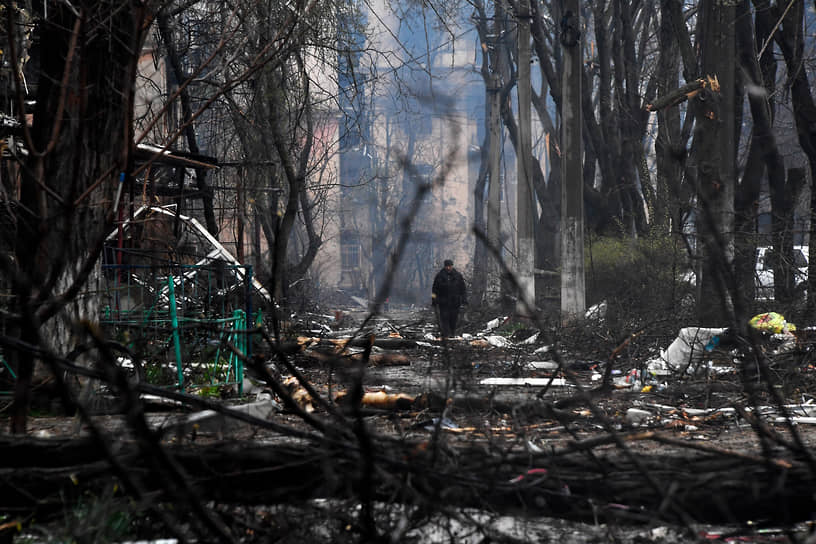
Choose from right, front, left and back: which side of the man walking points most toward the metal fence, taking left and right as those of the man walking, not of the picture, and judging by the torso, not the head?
front

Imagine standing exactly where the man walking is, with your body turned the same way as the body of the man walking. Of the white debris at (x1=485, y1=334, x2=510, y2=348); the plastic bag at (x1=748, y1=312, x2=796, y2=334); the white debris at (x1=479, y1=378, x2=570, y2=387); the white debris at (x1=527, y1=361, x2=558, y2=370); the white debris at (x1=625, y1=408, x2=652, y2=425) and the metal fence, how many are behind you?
0

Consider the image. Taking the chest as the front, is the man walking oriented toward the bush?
no

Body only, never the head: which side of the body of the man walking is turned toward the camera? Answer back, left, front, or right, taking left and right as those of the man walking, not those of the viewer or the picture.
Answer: front

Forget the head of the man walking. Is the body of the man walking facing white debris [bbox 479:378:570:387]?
yes

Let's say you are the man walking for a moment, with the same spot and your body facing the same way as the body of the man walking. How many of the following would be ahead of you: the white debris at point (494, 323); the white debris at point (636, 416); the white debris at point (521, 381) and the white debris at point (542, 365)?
3

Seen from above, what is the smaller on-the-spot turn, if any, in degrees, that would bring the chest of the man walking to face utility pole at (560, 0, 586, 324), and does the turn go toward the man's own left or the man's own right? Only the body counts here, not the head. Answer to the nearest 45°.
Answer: approximately 90° to the man's own left

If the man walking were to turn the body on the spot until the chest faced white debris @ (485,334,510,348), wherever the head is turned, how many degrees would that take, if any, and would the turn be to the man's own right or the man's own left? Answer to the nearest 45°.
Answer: approximately 45° to the man's own left

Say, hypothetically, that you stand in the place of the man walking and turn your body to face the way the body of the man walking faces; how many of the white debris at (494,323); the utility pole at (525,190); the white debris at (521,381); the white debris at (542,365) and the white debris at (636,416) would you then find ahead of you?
3

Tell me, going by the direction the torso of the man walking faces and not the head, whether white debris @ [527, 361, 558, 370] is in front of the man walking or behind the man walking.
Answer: in front

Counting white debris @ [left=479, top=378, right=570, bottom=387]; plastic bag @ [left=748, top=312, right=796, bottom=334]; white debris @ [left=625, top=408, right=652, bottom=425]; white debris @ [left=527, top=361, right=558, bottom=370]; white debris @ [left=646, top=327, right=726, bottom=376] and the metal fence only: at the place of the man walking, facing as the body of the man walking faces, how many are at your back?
0

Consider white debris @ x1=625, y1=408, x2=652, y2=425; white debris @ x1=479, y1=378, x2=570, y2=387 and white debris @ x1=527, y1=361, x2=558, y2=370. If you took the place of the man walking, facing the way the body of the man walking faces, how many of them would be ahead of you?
3
